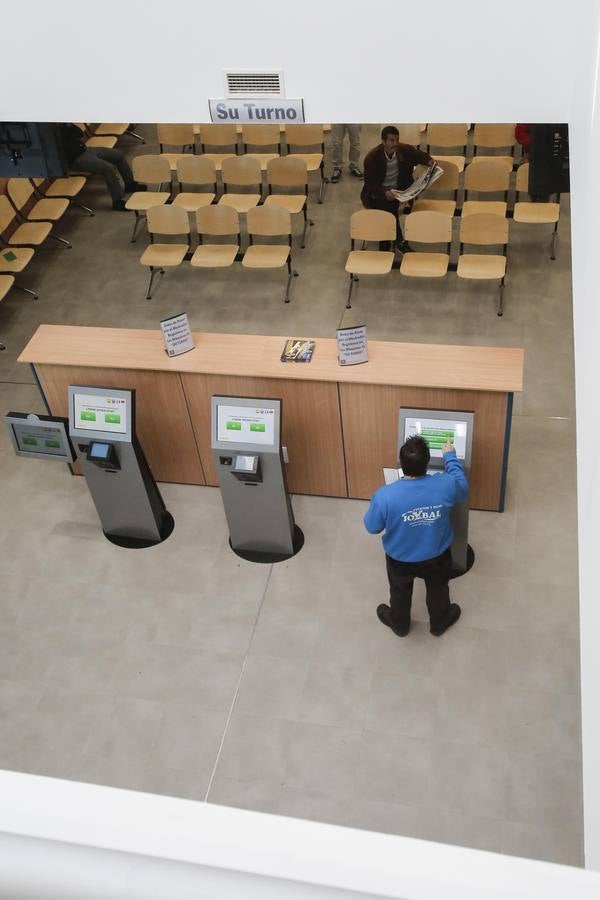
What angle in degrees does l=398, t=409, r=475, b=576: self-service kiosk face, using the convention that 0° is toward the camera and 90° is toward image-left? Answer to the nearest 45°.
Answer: approximately 0°

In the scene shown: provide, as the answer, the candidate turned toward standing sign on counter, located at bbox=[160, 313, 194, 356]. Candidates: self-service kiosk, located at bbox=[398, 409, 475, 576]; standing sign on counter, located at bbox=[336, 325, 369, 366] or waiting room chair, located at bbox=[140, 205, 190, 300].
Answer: the waiting room chair

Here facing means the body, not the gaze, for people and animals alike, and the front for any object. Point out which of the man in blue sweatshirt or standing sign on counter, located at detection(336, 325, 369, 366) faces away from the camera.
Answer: the man in blue sweatshirt

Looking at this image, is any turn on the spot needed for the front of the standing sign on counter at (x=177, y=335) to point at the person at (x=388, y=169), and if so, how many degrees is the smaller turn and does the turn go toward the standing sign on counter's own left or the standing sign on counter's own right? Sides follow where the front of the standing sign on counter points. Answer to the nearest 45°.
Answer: approximately 135° to the standing sign on counter's own left

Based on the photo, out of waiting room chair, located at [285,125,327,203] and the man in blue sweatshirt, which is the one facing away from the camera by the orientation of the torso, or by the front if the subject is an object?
the man in blue sweatshirt

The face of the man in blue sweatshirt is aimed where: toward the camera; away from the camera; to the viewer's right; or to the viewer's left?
away from the camera
